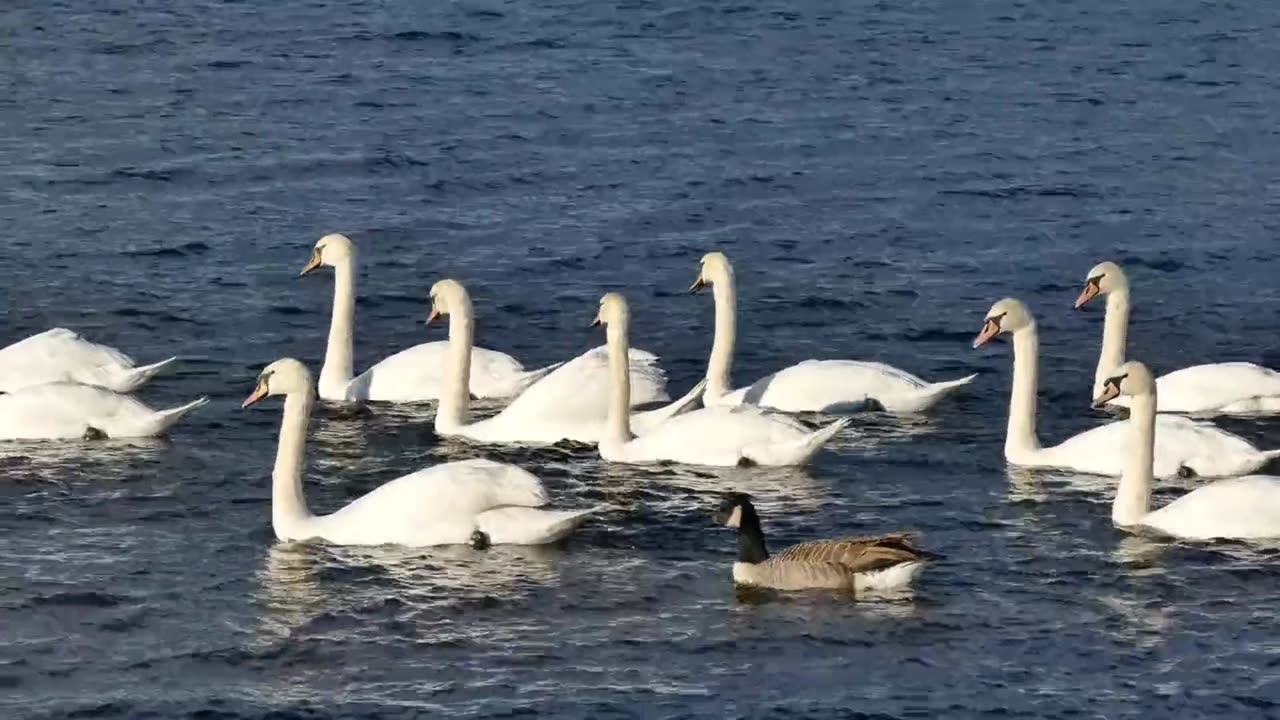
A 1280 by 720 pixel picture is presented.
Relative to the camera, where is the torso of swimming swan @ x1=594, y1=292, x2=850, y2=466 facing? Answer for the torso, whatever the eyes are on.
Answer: to the viewer's left

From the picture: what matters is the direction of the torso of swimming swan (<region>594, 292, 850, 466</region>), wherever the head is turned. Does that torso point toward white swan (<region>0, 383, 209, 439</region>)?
yes

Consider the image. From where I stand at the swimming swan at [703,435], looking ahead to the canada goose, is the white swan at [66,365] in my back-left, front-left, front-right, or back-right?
back-right

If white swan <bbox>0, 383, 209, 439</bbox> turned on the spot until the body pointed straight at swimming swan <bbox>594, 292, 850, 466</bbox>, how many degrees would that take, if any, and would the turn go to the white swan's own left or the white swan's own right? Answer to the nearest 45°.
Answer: approximately 180°

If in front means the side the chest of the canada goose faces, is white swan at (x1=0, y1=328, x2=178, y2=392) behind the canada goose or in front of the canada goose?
in front

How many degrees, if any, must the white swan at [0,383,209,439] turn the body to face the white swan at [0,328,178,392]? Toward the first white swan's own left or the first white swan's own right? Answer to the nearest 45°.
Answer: approximately 90° to the first white swan's own right

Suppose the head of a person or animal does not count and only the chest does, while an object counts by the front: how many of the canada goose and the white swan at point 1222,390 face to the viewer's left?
2

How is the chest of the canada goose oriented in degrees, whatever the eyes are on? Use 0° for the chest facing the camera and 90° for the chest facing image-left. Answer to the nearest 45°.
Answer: approximately 90°

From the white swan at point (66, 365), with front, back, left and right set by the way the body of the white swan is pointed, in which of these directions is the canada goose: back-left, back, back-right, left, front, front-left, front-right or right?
back-left

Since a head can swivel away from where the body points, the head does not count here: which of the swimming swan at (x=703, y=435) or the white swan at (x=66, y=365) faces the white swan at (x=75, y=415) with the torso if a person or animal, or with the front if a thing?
the swimming swan

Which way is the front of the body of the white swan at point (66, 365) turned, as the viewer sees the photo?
to the viewer's left

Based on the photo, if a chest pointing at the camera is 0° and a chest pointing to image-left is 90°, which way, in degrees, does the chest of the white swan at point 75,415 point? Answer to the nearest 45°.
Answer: approximately 90°
